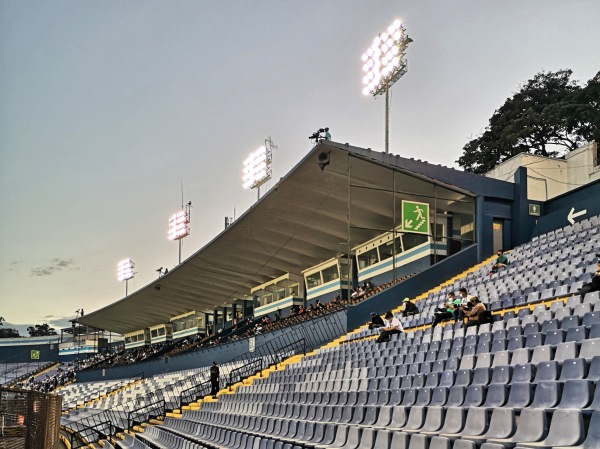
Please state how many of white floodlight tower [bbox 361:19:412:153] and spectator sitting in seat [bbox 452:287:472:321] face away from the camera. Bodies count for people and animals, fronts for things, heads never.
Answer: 0

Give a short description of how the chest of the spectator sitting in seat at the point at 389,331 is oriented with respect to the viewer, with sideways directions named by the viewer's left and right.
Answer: facing the viewer and to the left of the viewer

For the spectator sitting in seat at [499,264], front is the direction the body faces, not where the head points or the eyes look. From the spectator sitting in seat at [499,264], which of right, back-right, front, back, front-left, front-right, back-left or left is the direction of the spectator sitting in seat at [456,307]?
front-left

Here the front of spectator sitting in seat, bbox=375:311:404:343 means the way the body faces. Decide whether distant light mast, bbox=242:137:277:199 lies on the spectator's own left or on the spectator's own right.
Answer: on the spectator's own right

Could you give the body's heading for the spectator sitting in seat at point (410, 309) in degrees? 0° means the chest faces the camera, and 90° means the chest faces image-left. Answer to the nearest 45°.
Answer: approximately 45°

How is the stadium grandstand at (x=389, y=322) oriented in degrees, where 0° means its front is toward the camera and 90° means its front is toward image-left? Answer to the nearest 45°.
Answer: approximately 45°
